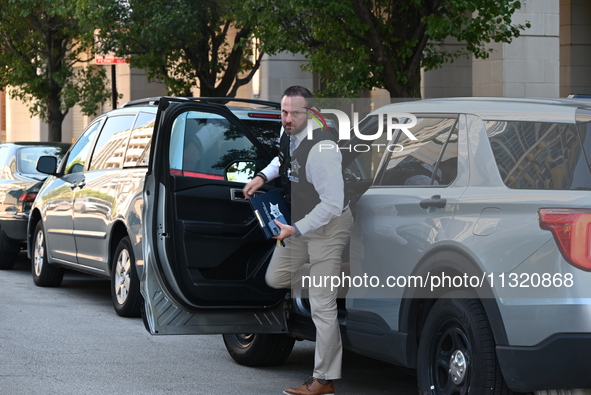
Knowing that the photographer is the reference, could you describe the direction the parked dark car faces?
facing away from the viewer and to the left of the viewer

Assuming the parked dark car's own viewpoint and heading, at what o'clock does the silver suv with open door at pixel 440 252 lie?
The silver suv with open door is roughly at 7 o'clock from the parked dark car.

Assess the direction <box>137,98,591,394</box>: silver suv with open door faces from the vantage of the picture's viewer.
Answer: facing away from the viewer and to the left of the viewer

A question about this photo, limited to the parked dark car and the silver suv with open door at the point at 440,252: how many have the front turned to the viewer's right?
0

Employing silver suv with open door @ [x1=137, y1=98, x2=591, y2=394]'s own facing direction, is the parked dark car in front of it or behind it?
in front
